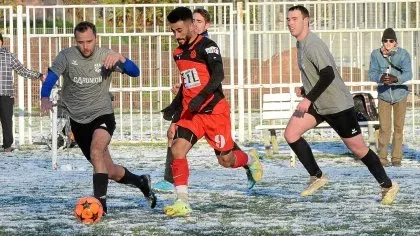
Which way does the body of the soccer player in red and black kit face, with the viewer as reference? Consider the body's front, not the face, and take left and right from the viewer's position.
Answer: facing the viewer and to the left of the viewer

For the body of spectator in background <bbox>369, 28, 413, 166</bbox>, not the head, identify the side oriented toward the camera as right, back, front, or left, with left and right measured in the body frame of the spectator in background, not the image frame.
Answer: front

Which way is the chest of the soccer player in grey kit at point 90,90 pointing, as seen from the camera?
toward the camera

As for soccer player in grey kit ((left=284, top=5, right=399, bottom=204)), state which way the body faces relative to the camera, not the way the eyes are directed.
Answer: to the viewer's left

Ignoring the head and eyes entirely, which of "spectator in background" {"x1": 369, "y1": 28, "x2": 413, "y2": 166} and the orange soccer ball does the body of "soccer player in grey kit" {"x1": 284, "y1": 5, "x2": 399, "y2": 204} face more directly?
the orange soccer ball

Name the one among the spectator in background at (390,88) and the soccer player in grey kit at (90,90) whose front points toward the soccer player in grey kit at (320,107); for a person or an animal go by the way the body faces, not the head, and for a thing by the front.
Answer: the spectator in background

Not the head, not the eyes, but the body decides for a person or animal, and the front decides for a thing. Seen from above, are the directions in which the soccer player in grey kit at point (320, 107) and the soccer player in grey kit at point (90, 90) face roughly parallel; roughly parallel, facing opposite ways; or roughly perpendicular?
roughly perpendicular

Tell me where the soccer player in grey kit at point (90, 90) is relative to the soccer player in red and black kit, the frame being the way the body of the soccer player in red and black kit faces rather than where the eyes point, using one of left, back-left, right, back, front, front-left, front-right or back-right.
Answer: front-right

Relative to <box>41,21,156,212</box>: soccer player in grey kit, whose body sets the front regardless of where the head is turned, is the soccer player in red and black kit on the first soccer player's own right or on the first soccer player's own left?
on the first soccer player's own left

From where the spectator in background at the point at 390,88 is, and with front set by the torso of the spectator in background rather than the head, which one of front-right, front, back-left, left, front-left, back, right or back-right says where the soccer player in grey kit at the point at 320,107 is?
front

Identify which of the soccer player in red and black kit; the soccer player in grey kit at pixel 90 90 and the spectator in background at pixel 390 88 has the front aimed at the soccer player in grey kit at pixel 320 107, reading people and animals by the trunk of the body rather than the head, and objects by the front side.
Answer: the spectator in background

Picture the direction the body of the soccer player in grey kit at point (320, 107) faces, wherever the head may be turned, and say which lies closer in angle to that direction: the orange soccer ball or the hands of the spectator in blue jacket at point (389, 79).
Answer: the orange soccer ball
